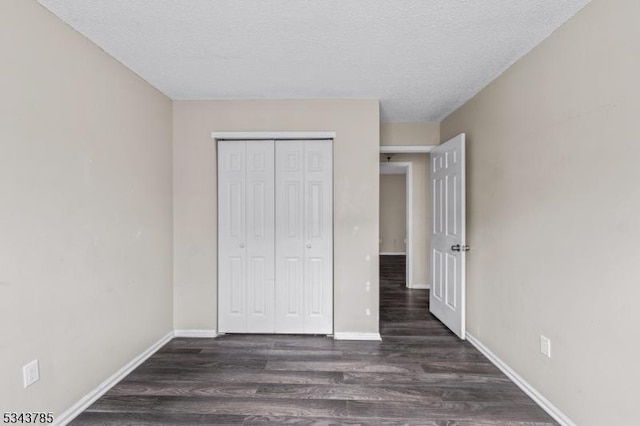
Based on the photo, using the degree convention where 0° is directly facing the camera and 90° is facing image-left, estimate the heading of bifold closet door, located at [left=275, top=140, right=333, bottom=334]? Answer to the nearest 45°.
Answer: approximately 0°

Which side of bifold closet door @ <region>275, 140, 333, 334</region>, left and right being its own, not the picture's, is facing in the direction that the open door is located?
left

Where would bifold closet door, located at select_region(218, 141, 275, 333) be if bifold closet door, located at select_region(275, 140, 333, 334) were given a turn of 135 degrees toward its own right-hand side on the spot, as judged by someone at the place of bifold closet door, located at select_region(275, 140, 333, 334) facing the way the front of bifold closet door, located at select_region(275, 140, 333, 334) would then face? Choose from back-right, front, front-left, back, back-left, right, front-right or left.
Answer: front-left

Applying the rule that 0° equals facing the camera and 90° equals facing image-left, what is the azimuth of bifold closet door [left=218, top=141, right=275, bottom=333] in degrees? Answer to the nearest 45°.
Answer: approximately 0°

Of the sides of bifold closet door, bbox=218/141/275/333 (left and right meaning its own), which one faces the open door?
left
